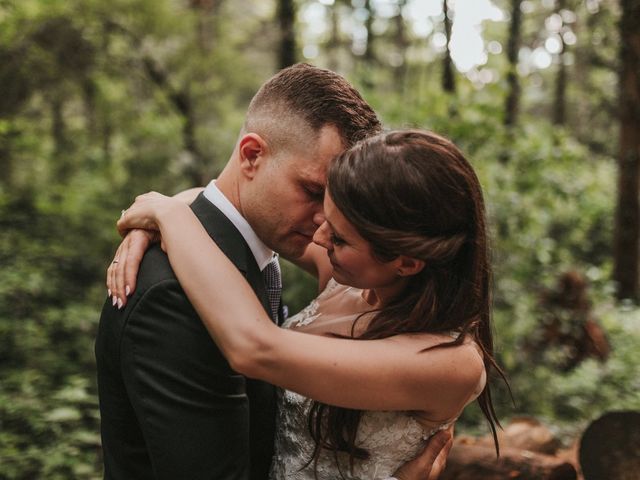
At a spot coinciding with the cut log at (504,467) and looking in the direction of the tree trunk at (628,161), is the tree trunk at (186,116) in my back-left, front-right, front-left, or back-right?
front-left

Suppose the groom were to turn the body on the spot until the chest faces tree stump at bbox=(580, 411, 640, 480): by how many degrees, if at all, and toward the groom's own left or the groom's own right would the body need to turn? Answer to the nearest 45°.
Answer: approximately 45° to the groom's own left

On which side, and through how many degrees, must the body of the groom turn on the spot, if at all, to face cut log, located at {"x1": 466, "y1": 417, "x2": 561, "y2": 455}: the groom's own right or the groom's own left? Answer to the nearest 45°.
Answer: approximately 45° to the groom's own left

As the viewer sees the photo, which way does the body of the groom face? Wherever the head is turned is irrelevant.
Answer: to the viewer's right

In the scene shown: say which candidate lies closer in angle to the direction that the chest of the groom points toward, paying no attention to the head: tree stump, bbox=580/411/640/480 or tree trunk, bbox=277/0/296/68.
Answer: the tree stump

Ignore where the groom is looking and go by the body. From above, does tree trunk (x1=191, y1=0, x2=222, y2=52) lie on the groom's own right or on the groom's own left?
on the groom's own left

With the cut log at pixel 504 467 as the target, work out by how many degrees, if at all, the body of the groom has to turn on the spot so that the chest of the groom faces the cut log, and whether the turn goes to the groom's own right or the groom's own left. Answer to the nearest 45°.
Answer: approximately 45° to the groom's own left

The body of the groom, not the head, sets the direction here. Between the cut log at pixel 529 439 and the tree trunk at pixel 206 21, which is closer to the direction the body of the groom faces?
the cut log
